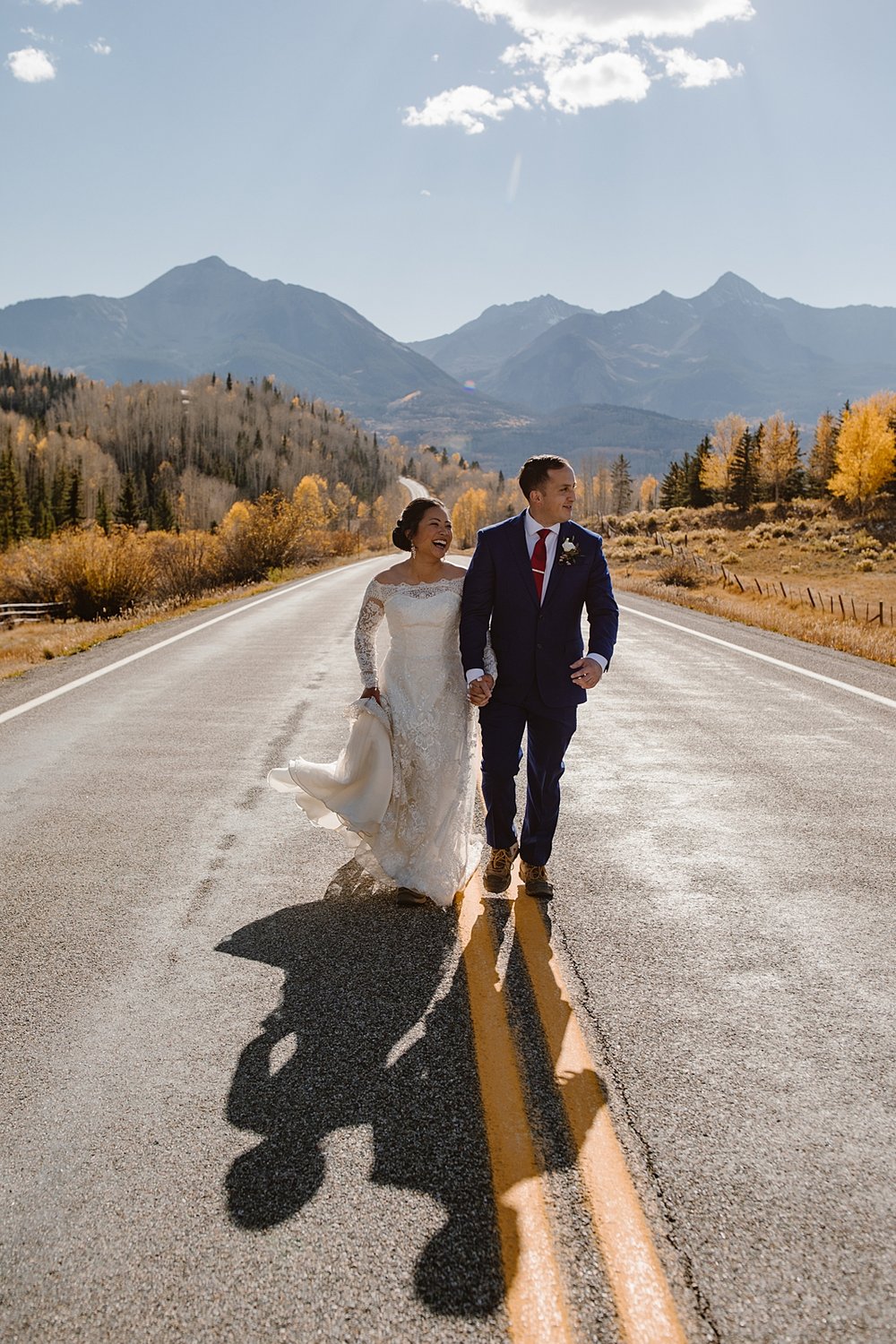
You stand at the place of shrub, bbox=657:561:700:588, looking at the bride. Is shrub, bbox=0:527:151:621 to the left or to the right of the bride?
right

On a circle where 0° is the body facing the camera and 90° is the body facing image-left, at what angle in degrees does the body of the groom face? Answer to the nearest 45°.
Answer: approximately 0°

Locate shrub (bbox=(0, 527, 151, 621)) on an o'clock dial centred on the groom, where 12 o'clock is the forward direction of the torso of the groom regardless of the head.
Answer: The shrub is roughly at 5 o'clock from the groom.

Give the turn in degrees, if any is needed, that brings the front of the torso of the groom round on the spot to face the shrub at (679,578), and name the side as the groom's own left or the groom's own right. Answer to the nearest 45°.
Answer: approximately 180°
